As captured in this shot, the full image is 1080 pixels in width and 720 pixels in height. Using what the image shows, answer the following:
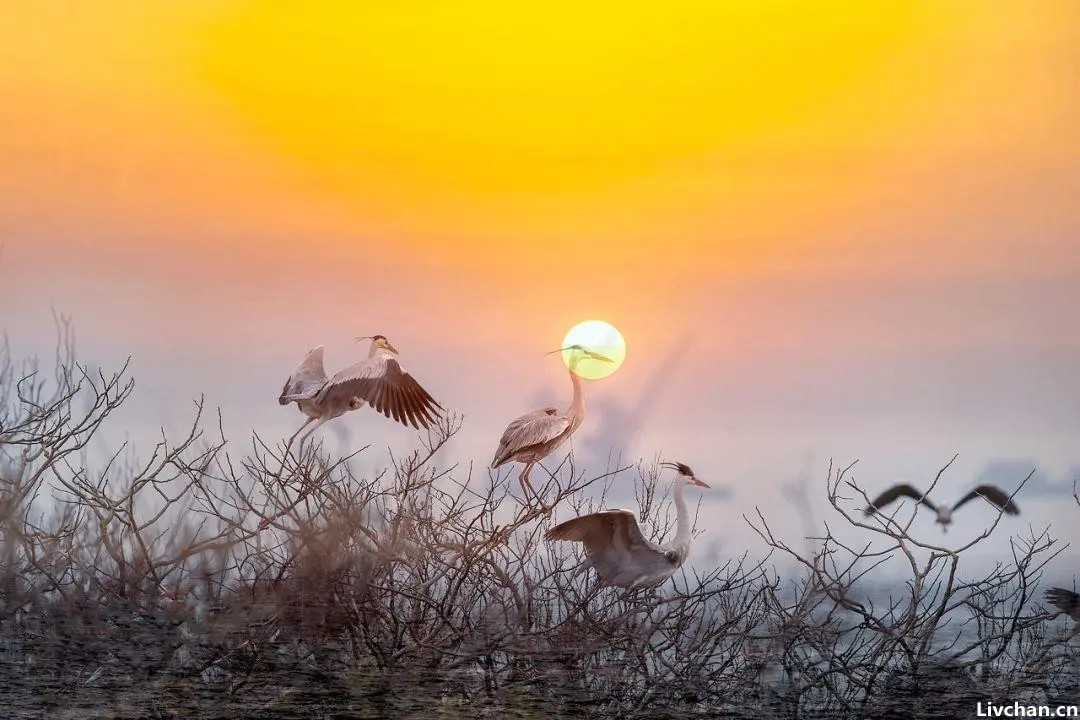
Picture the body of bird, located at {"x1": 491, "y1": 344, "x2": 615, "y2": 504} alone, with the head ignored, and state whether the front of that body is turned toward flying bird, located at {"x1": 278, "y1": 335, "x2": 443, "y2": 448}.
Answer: no

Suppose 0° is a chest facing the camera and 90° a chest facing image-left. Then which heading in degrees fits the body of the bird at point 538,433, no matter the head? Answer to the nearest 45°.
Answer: approximately 270°

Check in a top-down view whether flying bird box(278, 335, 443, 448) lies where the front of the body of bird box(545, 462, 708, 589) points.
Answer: no

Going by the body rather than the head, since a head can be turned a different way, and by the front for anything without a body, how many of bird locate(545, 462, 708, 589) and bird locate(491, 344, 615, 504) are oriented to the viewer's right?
2

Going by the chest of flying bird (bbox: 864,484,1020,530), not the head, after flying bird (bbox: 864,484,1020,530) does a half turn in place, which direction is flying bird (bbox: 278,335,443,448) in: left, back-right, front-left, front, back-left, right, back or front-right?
back-left

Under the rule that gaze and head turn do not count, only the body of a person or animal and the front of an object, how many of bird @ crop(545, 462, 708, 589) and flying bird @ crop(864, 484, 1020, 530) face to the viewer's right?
1

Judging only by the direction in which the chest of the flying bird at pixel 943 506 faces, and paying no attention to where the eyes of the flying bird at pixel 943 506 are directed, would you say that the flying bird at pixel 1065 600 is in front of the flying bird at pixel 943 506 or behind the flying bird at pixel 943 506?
in front

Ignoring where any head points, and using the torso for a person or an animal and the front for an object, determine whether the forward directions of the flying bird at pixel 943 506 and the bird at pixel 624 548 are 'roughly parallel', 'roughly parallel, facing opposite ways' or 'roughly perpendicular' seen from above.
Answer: roughly perpendicular

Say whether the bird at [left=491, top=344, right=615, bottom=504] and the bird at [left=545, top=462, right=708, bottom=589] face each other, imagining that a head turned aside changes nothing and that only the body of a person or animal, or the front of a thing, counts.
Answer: no

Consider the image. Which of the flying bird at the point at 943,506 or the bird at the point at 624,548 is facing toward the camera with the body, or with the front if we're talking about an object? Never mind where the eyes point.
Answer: the flying bird

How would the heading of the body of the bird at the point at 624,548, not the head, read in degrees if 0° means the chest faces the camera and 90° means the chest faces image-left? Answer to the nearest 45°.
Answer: approximately 270°

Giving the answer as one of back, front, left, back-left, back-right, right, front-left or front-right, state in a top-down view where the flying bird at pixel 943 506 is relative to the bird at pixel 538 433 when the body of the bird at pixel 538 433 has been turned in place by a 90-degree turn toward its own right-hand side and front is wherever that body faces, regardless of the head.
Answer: back-left

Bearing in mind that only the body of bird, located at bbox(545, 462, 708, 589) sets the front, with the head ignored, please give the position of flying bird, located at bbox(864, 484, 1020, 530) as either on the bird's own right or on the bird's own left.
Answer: on the bird's own left

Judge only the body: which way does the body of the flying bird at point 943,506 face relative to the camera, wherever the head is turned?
toward the camera
